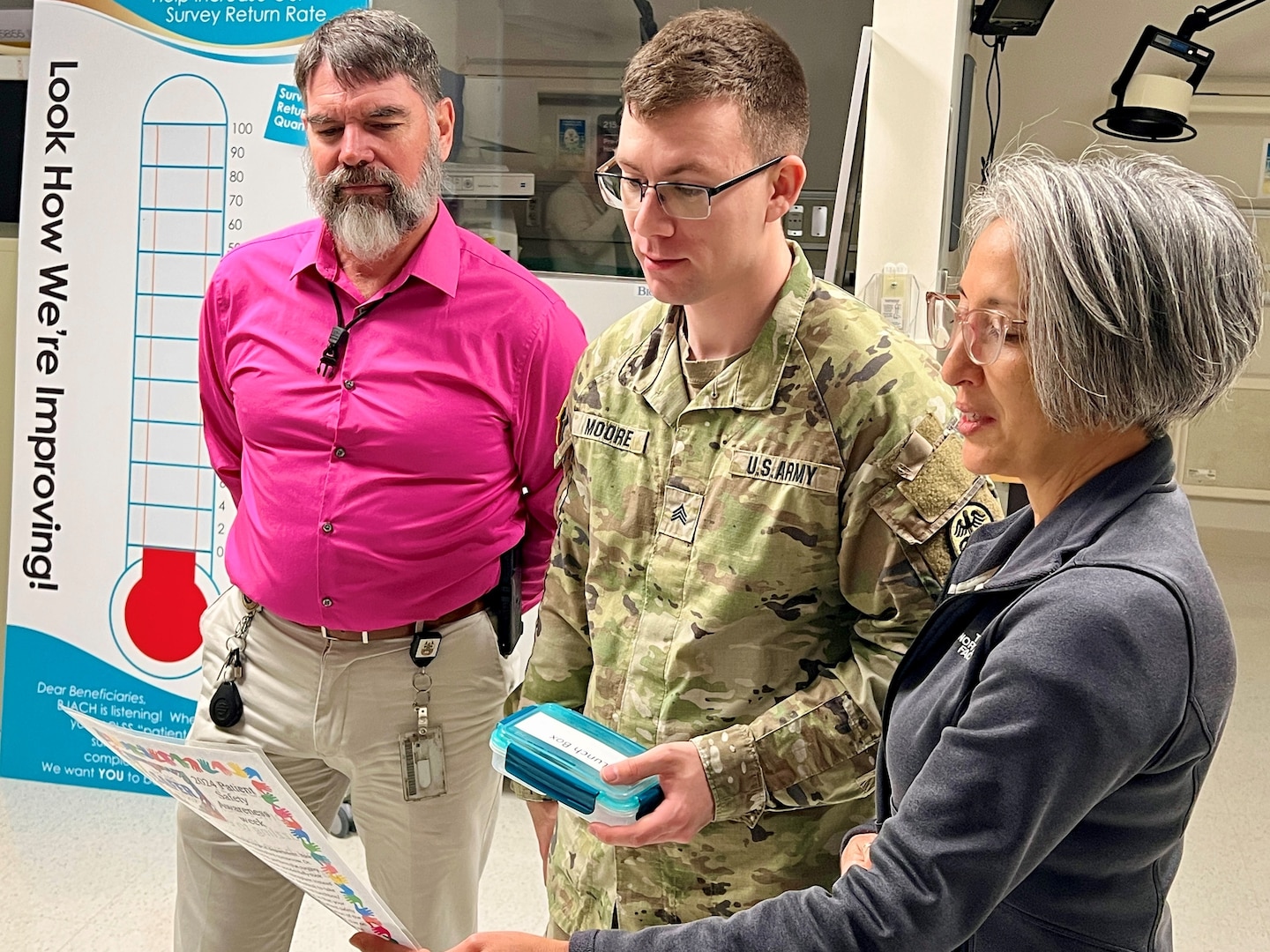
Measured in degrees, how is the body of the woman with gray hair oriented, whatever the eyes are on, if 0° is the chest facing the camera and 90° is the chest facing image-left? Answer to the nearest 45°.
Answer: approximately 90°

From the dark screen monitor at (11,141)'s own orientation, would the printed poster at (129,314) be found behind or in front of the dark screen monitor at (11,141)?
in front

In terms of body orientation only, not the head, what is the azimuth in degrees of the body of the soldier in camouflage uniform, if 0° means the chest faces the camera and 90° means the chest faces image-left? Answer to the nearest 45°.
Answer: approximately 45°

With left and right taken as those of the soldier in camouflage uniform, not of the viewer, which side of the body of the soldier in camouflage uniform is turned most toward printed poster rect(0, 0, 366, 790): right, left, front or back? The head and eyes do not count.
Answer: right

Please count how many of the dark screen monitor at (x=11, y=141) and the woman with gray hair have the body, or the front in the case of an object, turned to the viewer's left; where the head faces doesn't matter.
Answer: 1

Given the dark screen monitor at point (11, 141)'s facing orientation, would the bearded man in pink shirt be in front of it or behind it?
in front

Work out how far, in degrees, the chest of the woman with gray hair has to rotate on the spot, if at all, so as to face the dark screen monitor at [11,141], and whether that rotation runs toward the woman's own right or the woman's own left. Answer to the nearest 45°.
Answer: approximately 45° to the woman's own right

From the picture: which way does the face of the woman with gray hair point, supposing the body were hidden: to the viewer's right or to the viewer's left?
to the viewer's left

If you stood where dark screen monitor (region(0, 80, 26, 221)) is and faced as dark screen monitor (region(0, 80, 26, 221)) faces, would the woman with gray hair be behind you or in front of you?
in front
